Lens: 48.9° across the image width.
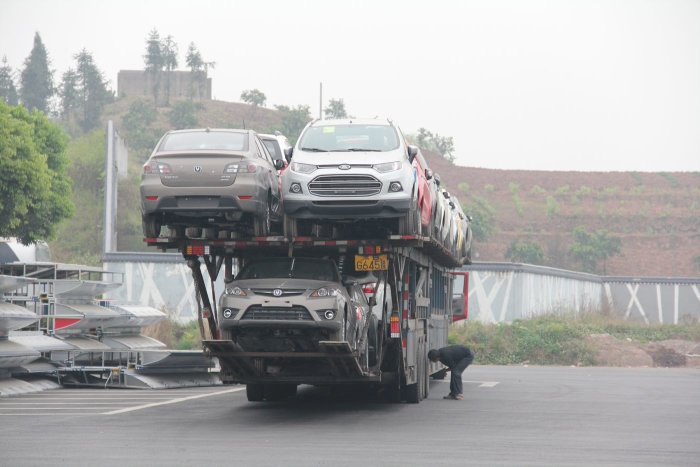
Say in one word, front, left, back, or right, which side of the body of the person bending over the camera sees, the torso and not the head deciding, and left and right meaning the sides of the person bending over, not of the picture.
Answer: left

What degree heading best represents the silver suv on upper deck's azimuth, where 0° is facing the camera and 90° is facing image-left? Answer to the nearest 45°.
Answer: approximately 0°

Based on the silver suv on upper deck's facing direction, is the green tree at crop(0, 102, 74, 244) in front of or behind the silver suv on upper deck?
behind

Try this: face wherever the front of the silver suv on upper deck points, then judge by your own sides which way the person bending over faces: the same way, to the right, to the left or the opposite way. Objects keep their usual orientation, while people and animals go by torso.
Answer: to the right

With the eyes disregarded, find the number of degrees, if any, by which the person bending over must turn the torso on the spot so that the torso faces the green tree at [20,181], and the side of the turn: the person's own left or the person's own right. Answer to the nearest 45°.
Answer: approximately 45° to the person's own right
